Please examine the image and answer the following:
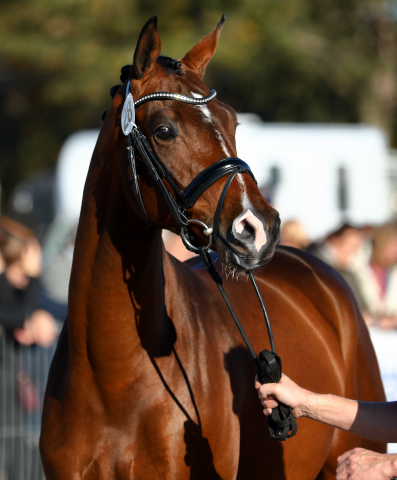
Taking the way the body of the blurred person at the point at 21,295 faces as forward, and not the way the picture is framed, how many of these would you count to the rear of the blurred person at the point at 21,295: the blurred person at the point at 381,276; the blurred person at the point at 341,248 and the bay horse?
0

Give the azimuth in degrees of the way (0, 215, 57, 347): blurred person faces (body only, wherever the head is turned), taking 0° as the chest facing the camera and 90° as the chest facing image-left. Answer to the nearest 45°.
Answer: approximately 315°

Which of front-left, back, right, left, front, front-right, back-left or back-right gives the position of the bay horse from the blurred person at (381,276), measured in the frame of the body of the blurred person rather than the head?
front

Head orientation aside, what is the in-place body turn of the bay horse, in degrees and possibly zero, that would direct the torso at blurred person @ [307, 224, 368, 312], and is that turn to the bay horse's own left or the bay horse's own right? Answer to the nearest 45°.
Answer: approximately 135° to the bay horse's own right

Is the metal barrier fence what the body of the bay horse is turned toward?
no

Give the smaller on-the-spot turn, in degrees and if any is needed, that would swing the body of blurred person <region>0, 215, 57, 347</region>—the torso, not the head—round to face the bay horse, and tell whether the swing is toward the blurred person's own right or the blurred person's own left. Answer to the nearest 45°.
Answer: approximately 45° to the blurred person's own right

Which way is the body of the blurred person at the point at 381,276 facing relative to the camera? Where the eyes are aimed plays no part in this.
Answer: toward the camera

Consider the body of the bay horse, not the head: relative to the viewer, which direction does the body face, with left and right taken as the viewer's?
facing the viewer and to the left of the viewer

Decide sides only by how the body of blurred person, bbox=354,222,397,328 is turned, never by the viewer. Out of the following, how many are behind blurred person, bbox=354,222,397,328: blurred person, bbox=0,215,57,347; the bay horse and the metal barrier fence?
0

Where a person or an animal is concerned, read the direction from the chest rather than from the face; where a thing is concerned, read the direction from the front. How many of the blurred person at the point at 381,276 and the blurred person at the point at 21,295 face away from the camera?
0

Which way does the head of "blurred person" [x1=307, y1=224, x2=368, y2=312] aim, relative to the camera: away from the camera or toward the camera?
toward the camera

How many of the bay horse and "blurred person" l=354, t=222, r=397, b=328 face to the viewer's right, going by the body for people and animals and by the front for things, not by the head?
0

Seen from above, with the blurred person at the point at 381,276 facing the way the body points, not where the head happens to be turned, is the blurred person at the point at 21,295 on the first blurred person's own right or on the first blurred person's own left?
on the first blurred person's own right
